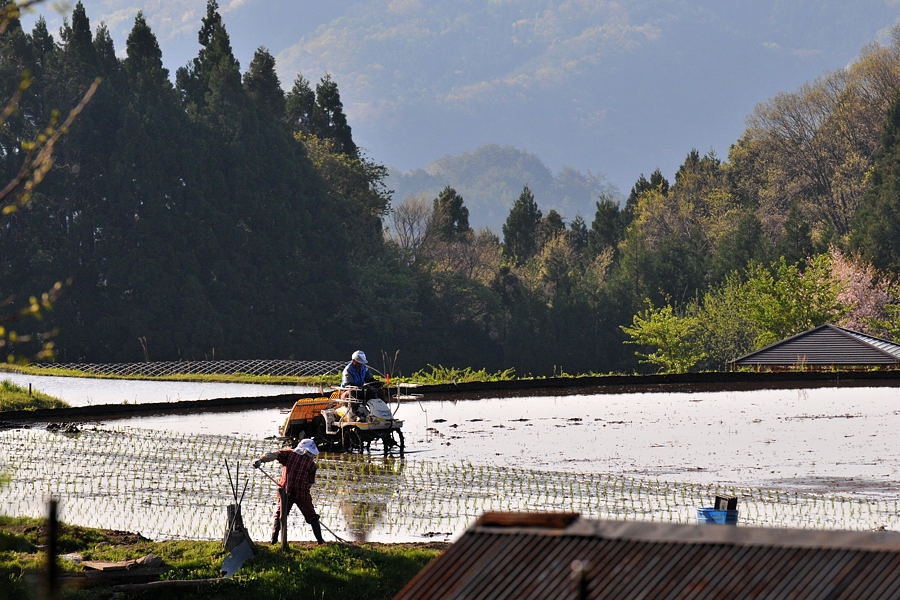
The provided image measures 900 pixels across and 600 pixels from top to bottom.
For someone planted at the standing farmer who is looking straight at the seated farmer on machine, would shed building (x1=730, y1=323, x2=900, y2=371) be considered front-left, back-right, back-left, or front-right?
front-right

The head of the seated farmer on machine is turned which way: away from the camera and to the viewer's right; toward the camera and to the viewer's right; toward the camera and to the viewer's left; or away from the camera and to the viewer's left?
toward the camera and to the viewer's right

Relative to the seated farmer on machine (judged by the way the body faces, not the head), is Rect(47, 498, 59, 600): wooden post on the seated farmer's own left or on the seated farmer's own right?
on the seated farmer's own right

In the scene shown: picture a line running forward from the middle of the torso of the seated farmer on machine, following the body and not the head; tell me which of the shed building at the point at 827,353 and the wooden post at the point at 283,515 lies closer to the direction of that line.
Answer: the wooden post

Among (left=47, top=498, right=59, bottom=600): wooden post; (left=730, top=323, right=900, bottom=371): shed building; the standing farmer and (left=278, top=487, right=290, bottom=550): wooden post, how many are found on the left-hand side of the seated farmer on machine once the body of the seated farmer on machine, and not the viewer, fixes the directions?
1

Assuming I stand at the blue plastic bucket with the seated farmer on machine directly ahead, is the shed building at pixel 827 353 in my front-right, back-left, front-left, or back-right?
front-right

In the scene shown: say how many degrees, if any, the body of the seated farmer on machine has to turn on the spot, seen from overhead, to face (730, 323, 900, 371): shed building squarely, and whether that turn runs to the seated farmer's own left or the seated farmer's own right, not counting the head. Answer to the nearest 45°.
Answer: approximately 90° to the seated farmer's own left

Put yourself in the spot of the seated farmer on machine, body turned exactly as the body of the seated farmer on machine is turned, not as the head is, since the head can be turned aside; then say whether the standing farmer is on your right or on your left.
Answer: on your right

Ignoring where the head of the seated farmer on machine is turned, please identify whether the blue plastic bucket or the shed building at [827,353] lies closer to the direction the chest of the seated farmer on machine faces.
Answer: the blue plastic bucket

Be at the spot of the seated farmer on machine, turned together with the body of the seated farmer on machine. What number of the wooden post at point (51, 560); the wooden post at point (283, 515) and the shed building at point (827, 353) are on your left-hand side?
1
